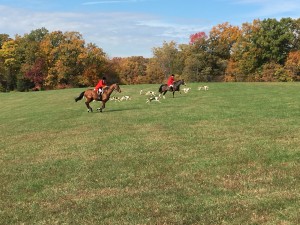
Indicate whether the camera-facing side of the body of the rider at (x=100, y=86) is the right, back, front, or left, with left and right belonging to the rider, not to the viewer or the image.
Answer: right
